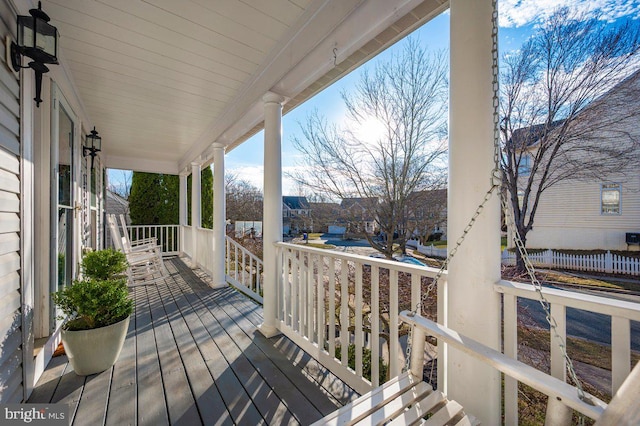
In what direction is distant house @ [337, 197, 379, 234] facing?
toward the camera

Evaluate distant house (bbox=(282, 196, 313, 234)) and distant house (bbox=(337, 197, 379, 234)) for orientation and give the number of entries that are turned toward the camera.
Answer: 2

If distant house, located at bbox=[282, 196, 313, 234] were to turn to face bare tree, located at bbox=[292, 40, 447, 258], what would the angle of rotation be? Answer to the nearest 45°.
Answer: approximately 45° to its left

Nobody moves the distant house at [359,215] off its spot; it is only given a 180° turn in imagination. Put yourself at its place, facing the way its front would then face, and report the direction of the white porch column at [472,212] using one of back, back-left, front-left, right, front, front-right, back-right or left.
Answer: back

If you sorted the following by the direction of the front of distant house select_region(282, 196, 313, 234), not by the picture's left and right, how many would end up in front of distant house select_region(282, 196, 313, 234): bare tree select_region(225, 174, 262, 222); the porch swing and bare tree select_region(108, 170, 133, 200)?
1

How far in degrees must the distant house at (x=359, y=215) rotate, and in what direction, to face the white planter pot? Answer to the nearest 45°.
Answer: approximately 45° to its right

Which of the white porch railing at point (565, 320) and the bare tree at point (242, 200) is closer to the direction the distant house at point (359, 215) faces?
the white porch railing

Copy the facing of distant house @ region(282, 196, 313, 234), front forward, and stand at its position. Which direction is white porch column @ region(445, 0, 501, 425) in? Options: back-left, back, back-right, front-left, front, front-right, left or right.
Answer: front

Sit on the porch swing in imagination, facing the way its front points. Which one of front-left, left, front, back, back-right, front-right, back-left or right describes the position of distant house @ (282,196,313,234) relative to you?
front

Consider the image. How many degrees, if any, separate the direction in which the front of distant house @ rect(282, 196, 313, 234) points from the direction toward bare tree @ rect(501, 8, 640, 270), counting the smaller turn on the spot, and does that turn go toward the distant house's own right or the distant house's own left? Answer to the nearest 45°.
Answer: approximately 45° to the distant house's own left

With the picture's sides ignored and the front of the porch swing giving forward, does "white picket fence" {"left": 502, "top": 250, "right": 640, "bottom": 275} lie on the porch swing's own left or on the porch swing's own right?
on the porch swing's own right

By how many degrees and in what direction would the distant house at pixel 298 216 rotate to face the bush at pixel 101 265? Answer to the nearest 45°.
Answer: approximately 45° to its right

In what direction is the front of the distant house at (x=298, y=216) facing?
toward the camera

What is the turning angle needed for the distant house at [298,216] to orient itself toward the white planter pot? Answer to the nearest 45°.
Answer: approximately 45° to its right
